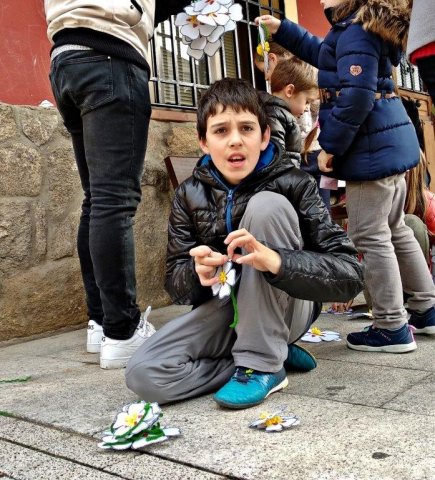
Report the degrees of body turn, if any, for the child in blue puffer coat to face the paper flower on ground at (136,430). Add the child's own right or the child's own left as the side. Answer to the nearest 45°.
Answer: approximately 45° to the child's own left

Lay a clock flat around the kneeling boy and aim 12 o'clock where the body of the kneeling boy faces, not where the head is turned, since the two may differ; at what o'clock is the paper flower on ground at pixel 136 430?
The paper flower on ground is roughly at 1 o'clock from the kneeling boy.

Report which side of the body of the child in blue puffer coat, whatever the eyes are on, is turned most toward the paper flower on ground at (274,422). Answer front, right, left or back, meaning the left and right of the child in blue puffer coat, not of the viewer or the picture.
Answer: left

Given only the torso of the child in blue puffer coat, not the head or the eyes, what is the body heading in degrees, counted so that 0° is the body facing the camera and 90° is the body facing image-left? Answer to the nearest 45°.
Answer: approximately 90°

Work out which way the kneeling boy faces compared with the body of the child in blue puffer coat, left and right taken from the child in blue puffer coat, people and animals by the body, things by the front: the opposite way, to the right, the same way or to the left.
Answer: to the left

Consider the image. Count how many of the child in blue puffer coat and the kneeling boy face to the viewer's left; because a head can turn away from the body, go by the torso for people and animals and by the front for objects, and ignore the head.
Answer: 1
